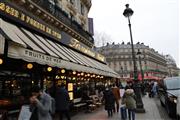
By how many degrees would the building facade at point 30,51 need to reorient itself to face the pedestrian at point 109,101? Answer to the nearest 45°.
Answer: approximately 45° to its left

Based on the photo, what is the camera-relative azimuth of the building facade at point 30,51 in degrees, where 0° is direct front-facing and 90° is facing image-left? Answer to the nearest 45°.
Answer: approximately 315°

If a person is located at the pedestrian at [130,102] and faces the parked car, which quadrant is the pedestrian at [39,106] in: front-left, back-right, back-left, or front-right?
back-right

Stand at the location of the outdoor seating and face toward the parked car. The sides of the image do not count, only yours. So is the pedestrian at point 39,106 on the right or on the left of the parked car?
right
